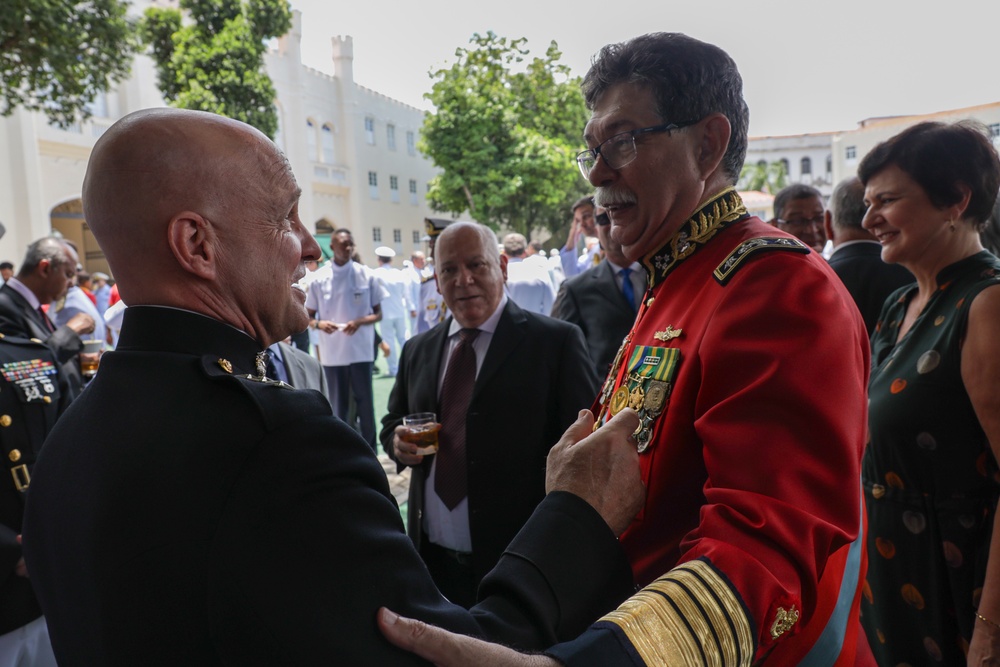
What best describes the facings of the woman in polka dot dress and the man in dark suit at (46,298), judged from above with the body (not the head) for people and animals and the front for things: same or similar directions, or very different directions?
very different directions

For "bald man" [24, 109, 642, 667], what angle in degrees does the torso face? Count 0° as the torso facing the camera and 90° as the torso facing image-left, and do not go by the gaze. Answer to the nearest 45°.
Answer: approximately 225°

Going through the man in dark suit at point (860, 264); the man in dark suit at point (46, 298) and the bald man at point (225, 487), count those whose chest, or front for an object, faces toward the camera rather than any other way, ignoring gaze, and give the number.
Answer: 0

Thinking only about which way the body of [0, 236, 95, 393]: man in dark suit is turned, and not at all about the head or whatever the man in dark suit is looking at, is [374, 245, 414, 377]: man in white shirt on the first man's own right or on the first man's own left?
on the first man's own left

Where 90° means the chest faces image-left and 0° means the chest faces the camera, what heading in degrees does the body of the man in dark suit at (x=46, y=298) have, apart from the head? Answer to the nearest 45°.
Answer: approximately 270°

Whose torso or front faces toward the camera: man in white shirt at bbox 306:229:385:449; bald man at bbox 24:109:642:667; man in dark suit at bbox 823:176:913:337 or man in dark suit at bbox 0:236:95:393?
the man in white shirt

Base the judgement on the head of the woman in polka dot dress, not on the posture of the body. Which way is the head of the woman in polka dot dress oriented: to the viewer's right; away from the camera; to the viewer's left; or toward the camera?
to the viewer's left

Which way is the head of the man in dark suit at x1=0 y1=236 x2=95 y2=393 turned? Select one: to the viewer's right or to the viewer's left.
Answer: to the viewer's right

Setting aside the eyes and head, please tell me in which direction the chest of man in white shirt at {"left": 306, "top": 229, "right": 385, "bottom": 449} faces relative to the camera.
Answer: toward the camera

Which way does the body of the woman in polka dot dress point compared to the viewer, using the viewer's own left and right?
facing the viewer and to the left of the viewer
